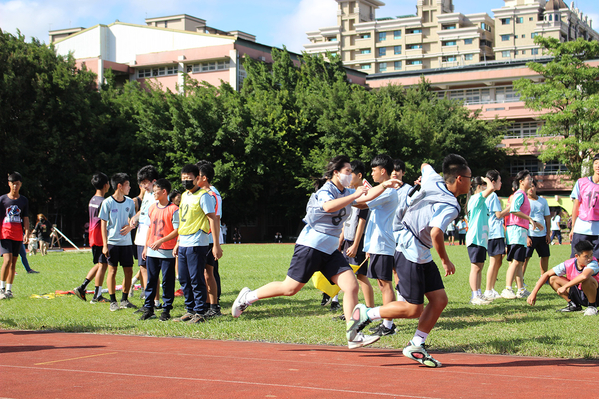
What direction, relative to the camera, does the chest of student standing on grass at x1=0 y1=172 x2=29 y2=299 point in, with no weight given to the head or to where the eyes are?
toward the camera

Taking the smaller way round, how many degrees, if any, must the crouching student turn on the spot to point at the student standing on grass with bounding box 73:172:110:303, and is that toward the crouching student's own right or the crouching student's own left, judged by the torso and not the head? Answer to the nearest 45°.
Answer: approximately 45° to the crouching student's own right

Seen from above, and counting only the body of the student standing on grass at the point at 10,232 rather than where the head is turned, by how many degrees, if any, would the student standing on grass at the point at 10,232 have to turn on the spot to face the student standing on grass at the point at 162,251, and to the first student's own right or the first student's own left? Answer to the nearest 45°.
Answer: approximately 45° to the first student's own left

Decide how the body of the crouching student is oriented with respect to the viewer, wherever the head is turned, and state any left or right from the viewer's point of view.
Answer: facing the viewer and to the left of the viewer

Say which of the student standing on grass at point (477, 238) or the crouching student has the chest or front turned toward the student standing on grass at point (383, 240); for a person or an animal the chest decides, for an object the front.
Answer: the crouching student

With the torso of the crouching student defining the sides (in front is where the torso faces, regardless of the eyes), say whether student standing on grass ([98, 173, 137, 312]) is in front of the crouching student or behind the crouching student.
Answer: in front

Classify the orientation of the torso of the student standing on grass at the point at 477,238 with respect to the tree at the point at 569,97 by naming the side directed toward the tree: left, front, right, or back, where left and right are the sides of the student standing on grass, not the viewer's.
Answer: left

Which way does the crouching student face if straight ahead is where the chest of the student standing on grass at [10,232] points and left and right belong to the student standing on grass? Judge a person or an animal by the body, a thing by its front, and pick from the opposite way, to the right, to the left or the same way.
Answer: to the right

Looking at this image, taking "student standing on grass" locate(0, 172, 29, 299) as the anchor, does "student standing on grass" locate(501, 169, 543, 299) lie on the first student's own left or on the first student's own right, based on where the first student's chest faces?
on the first student's own left

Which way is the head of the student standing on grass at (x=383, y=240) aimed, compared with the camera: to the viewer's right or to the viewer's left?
to the viewer's left
